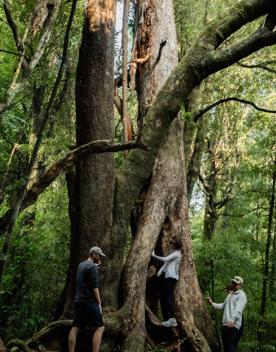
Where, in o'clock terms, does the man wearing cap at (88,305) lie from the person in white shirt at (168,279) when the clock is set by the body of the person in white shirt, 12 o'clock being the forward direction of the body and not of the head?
The man wearing cap is roughly at 10 o'clock from the person in white shirt.

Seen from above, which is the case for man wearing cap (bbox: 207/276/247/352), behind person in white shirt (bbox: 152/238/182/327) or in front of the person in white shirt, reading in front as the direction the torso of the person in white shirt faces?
behind

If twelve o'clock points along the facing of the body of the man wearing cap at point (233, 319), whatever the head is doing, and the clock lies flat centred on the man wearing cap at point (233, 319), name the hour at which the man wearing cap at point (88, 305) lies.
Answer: the man wearing cap at point (88, 305) is roughly at 12 o'clock from the man wearing cap at point (233, 319).

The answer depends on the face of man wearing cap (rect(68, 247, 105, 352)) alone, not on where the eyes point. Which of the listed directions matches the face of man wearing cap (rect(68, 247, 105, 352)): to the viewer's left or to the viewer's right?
to the viewer's right

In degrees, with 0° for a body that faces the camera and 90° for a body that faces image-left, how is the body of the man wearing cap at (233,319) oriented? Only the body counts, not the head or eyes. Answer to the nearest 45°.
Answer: approximately 45°
